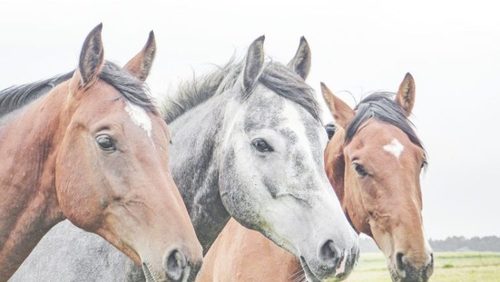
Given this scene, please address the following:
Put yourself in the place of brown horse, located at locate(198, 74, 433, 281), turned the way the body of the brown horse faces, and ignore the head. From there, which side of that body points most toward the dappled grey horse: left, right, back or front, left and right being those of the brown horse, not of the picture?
right

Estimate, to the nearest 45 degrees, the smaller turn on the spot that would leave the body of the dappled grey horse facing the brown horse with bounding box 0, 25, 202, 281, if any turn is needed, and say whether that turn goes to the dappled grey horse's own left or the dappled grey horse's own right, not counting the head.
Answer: approximately 90° to the dappled grey horse's own right

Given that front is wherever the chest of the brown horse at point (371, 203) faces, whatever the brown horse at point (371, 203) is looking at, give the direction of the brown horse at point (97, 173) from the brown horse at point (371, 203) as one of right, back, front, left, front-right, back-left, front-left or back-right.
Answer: right

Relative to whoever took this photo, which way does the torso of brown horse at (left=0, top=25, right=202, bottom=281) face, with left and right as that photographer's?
facing the viewer and to the right of the viewer

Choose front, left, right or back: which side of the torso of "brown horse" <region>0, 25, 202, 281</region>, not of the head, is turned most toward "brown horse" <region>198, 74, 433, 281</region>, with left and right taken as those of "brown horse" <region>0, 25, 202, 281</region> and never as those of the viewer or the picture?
left

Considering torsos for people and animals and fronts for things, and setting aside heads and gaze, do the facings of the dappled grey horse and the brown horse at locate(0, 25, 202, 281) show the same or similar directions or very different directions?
same or similar directions

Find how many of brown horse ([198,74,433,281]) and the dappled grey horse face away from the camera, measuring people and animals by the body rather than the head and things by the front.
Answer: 0
